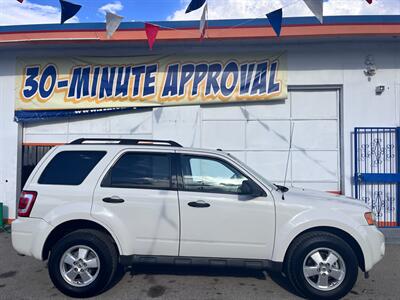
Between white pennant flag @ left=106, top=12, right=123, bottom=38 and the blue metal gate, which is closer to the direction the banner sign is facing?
the white pennant flag

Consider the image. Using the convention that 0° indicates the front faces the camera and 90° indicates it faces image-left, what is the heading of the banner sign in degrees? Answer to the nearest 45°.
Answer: approximately 0°

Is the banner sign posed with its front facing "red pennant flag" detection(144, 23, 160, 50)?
yes

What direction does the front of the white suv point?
to the viewer's right

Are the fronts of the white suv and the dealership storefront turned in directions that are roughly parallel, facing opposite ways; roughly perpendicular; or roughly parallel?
roughly perpendicular

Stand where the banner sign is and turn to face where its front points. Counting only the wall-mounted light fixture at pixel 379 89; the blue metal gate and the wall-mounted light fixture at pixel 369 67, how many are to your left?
3

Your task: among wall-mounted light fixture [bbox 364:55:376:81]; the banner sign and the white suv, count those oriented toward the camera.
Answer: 2

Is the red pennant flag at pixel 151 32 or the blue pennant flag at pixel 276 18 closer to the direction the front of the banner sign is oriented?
the red pennant flag

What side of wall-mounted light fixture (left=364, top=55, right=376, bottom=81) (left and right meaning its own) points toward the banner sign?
right
